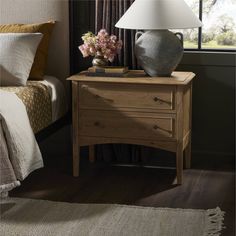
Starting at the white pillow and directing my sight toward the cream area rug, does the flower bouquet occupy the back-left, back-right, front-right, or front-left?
front-left

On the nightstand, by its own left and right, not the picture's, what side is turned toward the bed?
right

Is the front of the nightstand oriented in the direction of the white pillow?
no

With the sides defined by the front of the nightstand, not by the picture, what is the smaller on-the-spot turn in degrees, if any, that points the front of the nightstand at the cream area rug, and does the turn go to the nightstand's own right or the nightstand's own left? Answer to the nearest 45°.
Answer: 0° — it already faces it

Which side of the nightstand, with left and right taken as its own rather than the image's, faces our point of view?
front

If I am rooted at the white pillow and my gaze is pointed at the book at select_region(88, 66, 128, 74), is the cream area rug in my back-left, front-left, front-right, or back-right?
front-right
